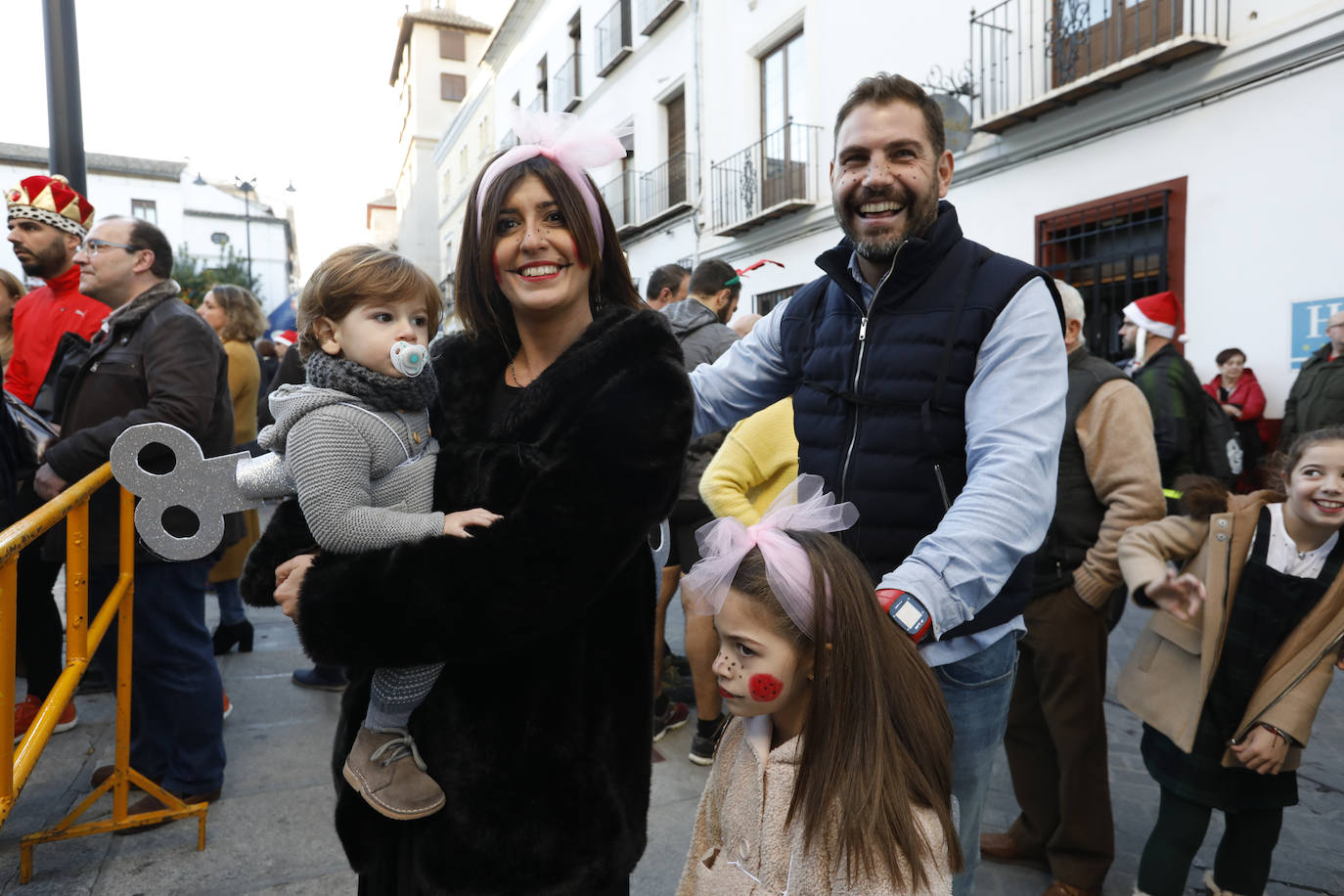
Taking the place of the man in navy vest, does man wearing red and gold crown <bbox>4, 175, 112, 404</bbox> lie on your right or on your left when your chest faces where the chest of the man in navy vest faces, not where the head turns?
on your right

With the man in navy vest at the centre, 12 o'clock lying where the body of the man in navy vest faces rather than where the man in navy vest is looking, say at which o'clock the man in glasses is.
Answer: The man in glasses is roughly at 2 o'clock from the man in navy vest.

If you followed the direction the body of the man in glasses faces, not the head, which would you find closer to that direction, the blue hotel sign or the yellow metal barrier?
the yellow metal barrier

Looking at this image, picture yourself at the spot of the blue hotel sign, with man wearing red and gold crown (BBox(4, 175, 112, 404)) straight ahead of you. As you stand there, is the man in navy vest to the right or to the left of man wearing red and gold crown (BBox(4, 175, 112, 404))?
left

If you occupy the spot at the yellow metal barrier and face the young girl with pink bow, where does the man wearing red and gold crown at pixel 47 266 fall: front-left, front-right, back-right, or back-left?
back-left

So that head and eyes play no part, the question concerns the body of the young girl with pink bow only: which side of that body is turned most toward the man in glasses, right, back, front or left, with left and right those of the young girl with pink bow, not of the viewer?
right

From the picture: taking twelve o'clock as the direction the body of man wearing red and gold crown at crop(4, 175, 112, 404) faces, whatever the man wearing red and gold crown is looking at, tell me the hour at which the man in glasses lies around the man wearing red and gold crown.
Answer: The man in glasses is roughly at 10 o'clock from the man wearing red and gold crown.

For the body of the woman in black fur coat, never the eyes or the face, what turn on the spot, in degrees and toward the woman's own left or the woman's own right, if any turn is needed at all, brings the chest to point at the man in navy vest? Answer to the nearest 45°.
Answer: approximately 135° to the woman's own left
